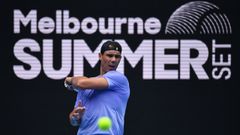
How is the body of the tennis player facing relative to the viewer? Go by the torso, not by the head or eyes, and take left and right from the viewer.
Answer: facing the viewer and to the left of the viewer
